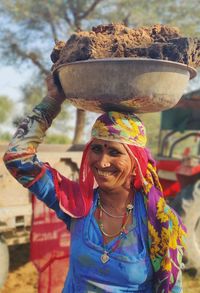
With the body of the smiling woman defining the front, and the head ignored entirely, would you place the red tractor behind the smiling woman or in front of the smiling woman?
behind

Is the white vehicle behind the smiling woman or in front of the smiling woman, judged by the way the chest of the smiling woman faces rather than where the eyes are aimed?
behind

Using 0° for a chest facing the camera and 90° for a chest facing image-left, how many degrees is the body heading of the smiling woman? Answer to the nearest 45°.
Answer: approximately 0°

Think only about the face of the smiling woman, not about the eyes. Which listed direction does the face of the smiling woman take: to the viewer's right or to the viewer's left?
to the viewer's left
